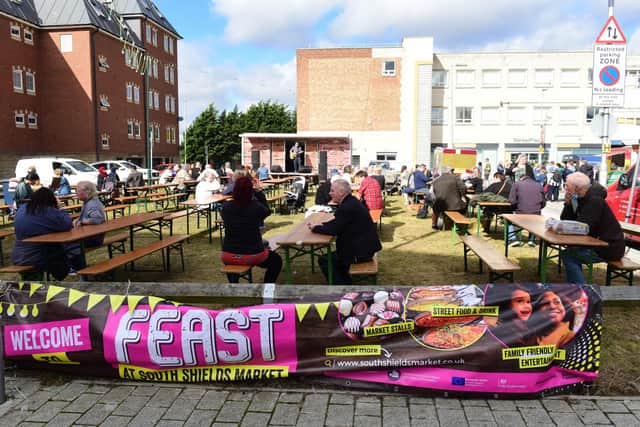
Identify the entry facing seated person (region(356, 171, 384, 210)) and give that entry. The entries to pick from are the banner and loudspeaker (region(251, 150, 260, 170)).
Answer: the loudspeaker

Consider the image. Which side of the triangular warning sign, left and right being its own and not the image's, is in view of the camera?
front

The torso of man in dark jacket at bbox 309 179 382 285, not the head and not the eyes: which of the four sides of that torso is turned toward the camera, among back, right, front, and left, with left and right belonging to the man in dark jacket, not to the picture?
left

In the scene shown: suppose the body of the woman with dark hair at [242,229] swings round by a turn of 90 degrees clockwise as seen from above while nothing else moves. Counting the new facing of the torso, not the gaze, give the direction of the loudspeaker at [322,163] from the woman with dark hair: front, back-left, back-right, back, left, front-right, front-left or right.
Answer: back-left

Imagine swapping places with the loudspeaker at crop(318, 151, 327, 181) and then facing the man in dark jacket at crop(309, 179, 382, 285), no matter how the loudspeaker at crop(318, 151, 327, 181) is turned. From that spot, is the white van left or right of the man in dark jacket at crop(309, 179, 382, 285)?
right

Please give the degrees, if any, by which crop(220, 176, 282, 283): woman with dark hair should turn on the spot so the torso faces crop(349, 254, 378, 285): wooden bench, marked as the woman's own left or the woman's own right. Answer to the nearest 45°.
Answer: approximately 45° to the woman's own right

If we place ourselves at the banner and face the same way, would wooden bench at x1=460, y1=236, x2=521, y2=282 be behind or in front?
behind

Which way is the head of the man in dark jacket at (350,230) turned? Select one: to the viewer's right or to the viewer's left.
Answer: to the viewer's left

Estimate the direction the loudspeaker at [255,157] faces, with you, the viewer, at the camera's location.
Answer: facing the viewer

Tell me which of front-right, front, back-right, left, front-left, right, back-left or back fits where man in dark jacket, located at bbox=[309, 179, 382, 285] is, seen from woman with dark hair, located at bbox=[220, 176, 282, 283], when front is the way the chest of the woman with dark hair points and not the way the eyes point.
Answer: front-right

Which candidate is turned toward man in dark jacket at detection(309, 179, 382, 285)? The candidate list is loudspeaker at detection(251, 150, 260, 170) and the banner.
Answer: the loudspeaker

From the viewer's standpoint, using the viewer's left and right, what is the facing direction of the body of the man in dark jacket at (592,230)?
facing to the left of the viewer

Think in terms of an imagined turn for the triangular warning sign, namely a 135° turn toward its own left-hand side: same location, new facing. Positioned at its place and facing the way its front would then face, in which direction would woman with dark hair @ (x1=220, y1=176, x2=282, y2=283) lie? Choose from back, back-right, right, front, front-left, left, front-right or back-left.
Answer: back

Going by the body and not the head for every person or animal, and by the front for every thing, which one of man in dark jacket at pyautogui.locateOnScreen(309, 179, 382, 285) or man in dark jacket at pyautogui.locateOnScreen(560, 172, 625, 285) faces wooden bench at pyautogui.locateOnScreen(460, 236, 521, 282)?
man in dark jacket at pyautogui.locateOnScreen(560, 172, 625, 285)

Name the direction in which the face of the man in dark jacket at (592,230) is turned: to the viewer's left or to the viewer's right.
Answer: to the viewer's left

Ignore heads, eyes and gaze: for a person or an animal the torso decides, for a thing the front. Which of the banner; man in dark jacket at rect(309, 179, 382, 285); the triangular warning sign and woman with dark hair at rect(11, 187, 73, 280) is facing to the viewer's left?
the man in dark jacket

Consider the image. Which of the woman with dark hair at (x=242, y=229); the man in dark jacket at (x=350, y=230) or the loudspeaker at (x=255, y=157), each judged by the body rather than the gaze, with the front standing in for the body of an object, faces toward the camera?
the loudspeaker
